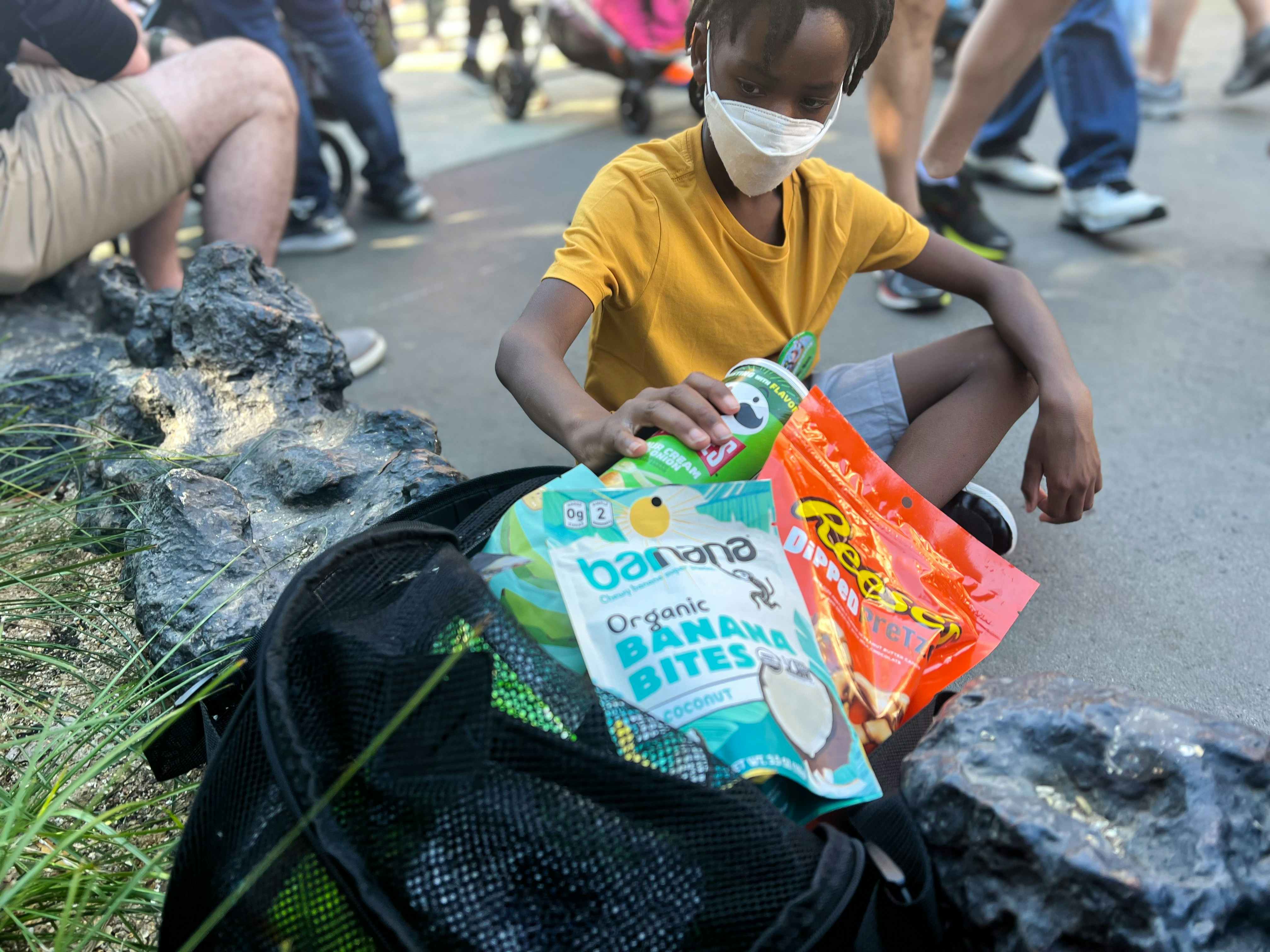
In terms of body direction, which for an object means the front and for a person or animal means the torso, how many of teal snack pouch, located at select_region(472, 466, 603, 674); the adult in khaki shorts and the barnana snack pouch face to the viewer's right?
1

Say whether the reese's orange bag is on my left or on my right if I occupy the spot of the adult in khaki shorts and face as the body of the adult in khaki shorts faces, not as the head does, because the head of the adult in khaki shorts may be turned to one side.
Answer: on my right

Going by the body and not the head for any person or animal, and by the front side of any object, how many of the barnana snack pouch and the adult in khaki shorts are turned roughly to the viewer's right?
1

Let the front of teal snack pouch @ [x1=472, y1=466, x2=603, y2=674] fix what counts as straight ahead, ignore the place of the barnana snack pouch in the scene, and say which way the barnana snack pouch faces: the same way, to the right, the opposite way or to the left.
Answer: the same way

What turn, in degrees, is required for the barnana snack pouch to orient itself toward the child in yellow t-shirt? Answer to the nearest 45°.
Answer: approximately 180°

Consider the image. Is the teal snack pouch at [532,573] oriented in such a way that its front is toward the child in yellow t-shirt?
no

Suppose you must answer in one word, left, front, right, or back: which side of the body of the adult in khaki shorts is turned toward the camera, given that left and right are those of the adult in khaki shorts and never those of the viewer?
right

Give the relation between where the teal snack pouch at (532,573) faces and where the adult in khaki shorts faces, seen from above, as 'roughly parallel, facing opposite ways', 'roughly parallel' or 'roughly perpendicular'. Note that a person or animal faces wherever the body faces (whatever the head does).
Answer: roughly perpendicular

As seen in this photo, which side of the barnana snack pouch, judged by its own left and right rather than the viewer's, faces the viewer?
front
